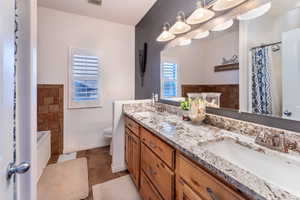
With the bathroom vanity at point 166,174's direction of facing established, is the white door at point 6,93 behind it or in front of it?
in front

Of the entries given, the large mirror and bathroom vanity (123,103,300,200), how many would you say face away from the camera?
0

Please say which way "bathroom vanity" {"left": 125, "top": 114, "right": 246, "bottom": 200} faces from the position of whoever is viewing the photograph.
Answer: facing the viewer and to the left of the viewer

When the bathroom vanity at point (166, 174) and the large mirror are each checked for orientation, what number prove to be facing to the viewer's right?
0

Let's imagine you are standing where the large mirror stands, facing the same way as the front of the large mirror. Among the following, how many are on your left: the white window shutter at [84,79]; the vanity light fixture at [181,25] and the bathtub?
0

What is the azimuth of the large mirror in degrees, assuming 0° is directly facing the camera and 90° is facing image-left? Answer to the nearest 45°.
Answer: approximately 45°

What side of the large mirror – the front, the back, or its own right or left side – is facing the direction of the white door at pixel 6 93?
front

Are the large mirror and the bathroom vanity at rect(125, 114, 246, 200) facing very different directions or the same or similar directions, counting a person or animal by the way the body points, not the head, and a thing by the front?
same or similar directions
